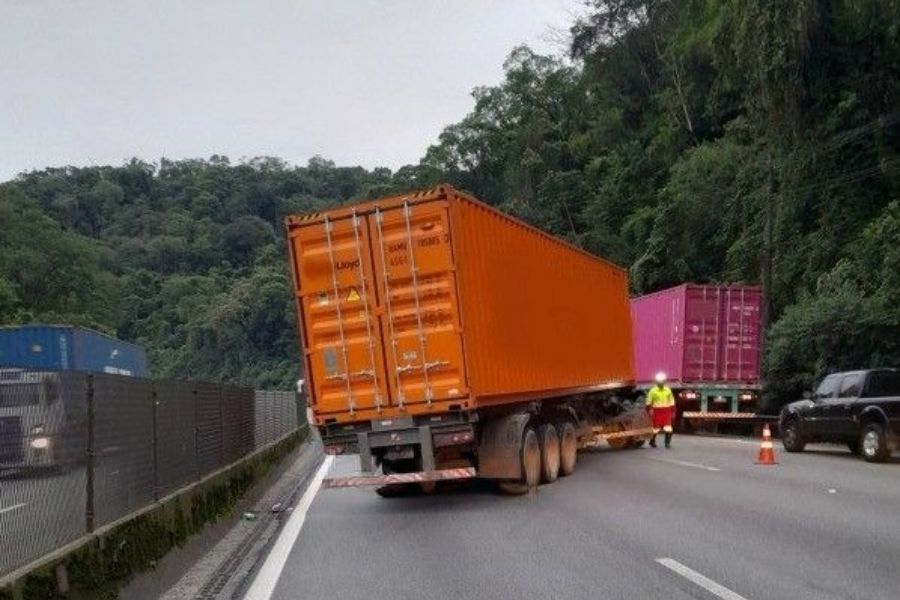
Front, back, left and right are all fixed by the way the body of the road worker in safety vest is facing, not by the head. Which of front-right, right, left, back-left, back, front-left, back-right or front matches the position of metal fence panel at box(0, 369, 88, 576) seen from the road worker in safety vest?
front

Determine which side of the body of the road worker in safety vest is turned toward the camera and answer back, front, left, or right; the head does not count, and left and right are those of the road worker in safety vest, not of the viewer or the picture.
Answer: front

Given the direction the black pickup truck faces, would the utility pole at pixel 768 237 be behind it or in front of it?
in front

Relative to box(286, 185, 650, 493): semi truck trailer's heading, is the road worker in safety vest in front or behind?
in front

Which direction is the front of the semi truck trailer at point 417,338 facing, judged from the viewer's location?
facing away from the viewer and to the right of the viewer

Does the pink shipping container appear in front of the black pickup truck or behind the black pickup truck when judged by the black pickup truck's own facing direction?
in front

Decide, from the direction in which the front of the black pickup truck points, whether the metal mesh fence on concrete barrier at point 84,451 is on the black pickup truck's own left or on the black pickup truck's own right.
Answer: on the black pickup truck's own left

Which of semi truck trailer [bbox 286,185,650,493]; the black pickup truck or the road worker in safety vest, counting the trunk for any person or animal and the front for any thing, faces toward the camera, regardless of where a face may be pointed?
the road worker in safety vest

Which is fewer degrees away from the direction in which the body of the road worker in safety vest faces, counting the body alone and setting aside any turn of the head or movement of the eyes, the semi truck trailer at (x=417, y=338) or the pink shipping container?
the semi truck trailer
